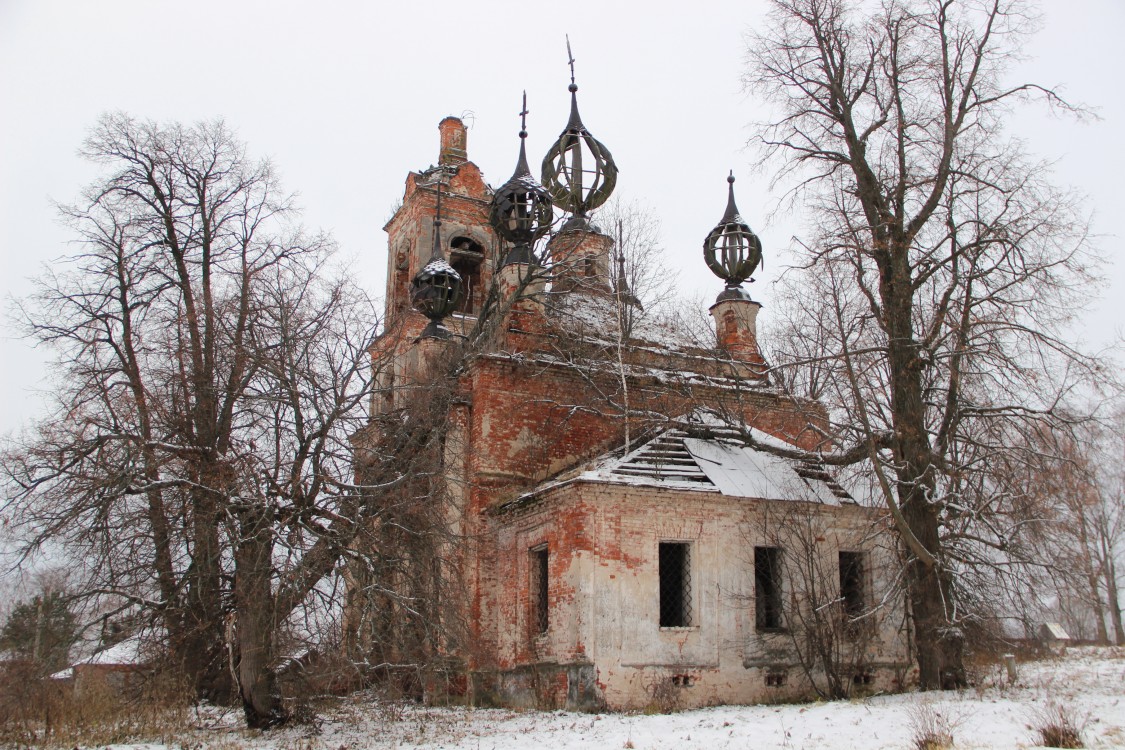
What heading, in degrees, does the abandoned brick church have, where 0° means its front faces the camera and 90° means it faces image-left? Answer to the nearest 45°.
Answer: approximately 135°
